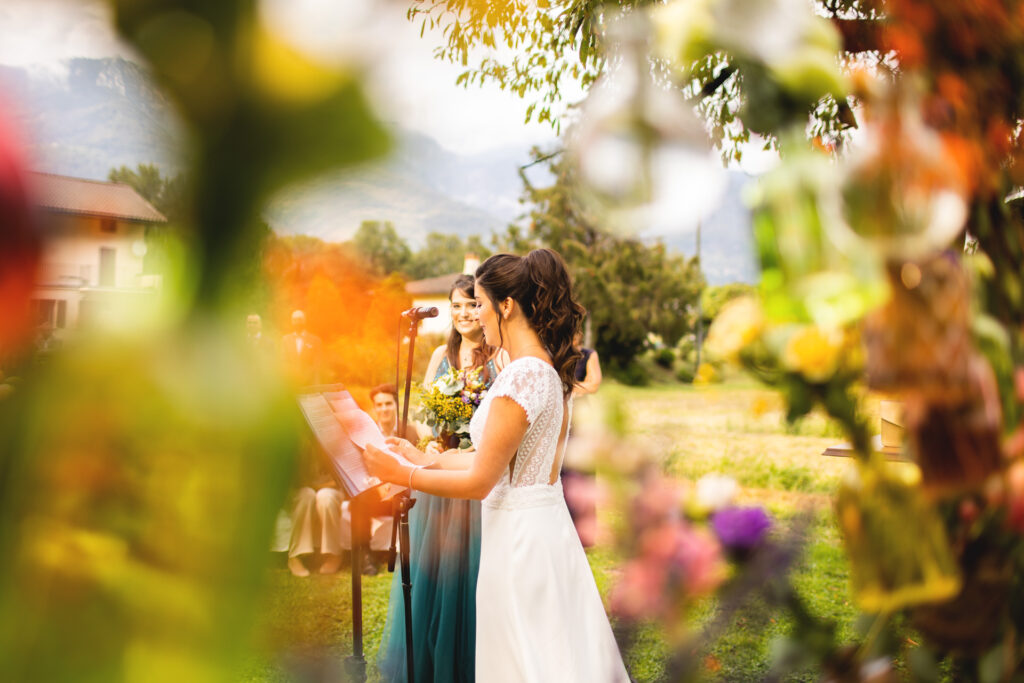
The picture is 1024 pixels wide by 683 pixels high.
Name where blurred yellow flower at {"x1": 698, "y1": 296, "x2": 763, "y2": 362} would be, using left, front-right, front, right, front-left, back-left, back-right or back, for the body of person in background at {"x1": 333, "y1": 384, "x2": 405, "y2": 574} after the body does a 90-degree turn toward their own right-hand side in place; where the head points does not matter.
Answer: left

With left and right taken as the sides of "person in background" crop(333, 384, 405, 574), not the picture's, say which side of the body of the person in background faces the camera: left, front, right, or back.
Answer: front

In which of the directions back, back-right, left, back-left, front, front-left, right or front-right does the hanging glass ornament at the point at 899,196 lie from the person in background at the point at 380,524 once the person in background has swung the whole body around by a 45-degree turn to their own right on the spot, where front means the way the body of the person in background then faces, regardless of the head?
front-left

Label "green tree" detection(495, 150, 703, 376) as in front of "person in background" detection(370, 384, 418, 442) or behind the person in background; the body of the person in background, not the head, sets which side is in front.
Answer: behind

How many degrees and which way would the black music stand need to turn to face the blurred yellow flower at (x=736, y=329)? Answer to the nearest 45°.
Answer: approximately 45° to its right

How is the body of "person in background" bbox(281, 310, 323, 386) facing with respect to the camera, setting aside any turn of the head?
toward the camera

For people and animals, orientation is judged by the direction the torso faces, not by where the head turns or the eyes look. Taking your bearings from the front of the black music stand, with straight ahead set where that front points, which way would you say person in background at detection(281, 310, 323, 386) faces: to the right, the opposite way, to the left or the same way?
to the right

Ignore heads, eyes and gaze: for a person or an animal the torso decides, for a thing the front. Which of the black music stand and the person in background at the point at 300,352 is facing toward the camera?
the person in background

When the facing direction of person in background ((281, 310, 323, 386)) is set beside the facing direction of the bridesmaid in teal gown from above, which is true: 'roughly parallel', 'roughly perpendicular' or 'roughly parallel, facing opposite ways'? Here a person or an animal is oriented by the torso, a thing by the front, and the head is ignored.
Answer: roughly parallel

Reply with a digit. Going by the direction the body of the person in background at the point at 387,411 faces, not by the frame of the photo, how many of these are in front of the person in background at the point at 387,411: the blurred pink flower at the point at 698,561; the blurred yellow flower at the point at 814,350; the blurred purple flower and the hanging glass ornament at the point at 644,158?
4

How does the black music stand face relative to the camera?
to the viewer's right

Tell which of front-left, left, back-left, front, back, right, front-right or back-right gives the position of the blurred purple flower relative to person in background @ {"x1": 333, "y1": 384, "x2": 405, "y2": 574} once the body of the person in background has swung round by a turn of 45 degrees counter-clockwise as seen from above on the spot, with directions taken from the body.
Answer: front-right
